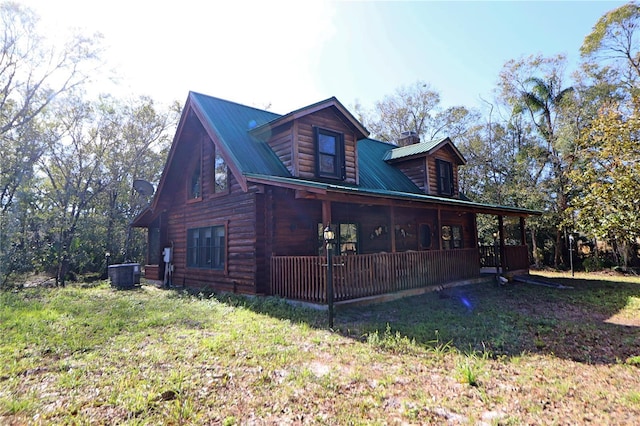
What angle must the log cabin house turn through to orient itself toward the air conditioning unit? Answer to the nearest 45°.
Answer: approximately 135° to its right

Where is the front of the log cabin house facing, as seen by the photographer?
facing the viewer and to the right of the viewer
